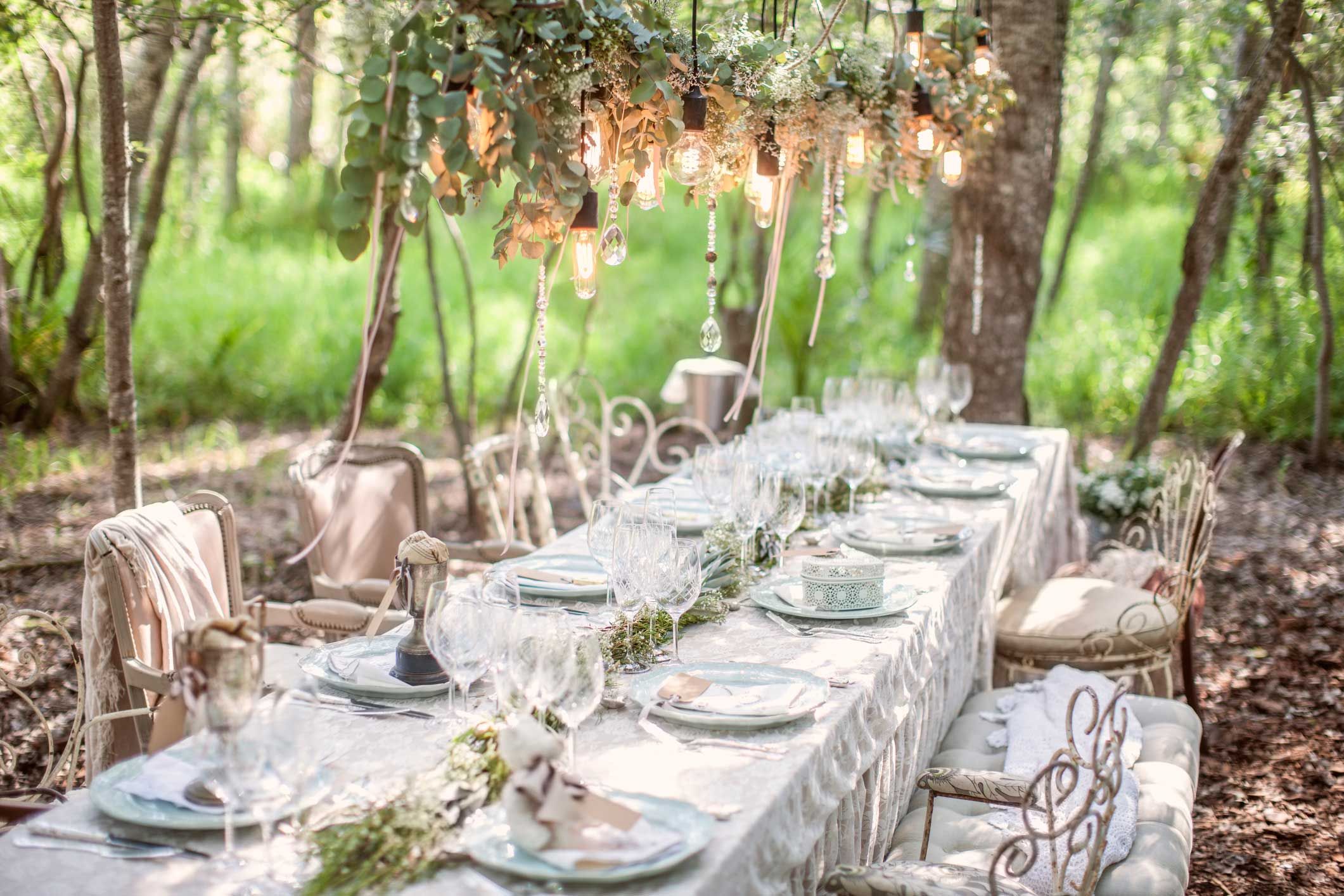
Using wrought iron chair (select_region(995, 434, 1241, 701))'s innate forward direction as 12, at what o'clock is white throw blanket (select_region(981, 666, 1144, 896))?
The white throw blanket is roughly at 9 o'clock from the wrought iron chair.

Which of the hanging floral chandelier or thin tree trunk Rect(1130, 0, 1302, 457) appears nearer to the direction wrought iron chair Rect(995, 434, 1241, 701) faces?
the hanging floral chandelier

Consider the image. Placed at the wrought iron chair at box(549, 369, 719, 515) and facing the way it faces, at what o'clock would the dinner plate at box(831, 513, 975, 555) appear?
The dinner plate is roughly at 1 o'clock from the wrought iron chair.

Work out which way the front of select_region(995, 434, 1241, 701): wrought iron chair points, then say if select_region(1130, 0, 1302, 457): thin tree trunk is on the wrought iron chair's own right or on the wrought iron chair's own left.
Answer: on the wrought iron chair's own right

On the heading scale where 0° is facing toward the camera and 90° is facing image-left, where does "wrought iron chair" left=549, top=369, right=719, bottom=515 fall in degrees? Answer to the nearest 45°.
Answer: approximately 315°

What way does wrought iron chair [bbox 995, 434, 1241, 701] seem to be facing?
to the viewer's left

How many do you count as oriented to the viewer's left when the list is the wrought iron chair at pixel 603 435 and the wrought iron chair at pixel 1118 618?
1

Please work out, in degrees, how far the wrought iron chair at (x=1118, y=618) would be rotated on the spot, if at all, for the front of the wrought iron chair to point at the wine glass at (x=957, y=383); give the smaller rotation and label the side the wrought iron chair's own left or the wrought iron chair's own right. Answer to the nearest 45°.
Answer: approximately 45° to the wrought iron chair's own right

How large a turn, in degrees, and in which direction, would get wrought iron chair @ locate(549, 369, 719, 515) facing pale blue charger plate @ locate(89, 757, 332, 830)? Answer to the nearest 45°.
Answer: approximately 45° to its right

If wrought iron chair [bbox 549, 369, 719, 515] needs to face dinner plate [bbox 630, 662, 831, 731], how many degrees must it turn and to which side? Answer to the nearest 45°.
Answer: approximately 45° to its right

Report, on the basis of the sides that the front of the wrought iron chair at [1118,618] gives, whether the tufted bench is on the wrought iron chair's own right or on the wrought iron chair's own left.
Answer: on the wrought iron chair's own left

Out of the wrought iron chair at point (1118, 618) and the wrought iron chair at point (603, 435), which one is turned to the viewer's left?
the wrought iron chair at point (1118, 618)

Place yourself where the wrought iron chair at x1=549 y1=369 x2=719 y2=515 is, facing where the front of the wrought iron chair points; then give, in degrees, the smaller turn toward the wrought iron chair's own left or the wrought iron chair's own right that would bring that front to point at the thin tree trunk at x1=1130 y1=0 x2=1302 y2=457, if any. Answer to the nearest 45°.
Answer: approximately 45° to the wrought iron chair's own left

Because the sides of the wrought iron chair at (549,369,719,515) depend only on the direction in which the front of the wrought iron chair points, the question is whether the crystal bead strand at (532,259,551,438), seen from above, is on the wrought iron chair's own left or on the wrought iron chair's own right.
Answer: on the wrought iron chair's own right

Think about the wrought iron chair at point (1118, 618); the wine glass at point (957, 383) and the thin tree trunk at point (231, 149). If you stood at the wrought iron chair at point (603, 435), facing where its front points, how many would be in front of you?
2
